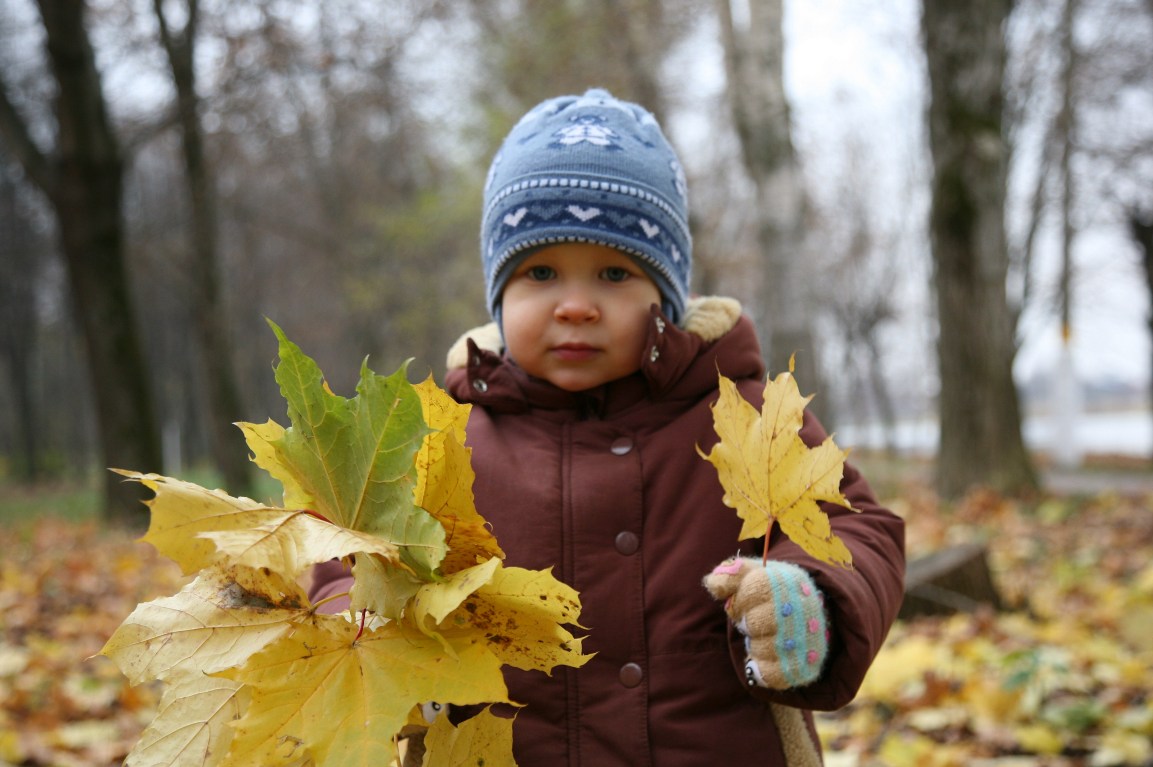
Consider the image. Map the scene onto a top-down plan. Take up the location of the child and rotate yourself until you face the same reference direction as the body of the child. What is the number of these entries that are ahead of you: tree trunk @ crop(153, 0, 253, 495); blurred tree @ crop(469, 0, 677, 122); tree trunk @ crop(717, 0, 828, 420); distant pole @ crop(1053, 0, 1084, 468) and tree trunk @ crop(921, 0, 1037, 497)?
0

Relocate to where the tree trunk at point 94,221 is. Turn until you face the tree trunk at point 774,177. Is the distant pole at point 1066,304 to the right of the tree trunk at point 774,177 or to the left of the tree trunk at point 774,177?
left

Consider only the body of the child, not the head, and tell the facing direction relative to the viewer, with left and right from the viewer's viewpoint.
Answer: facing the viewer

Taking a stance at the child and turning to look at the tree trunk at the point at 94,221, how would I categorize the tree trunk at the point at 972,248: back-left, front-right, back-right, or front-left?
front-right

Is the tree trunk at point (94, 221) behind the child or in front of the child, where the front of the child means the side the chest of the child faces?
behind

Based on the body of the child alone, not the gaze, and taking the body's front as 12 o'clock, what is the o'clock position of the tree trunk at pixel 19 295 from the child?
The tree trunk is roughly at 5 o'clock from the child.

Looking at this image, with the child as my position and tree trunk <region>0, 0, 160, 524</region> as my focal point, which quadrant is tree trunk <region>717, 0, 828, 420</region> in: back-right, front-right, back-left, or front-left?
front-right

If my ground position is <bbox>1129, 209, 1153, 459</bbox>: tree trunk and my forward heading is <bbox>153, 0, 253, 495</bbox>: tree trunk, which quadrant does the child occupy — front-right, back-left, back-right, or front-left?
front-left

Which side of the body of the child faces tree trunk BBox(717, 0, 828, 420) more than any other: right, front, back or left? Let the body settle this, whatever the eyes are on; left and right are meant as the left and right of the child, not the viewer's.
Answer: back

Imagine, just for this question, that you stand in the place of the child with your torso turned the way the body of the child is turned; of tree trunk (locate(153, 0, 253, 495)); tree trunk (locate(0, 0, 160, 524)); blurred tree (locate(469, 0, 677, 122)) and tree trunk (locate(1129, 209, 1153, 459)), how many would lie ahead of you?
0

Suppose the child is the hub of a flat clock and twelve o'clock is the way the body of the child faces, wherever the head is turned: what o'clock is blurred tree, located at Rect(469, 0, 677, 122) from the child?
The blurred tree is roughly at 6 o'clock from the child.

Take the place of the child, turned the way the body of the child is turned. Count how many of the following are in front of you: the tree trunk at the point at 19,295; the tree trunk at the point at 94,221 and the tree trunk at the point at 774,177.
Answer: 0

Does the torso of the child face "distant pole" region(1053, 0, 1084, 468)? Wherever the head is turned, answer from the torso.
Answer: no

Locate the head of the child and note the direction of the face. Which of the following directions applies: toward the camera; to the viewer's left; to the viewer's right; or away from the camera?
toward the camera

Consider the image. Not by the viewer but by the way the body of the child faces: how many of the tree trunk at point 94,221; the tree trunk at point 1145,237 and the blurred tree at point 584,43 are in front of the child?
0
